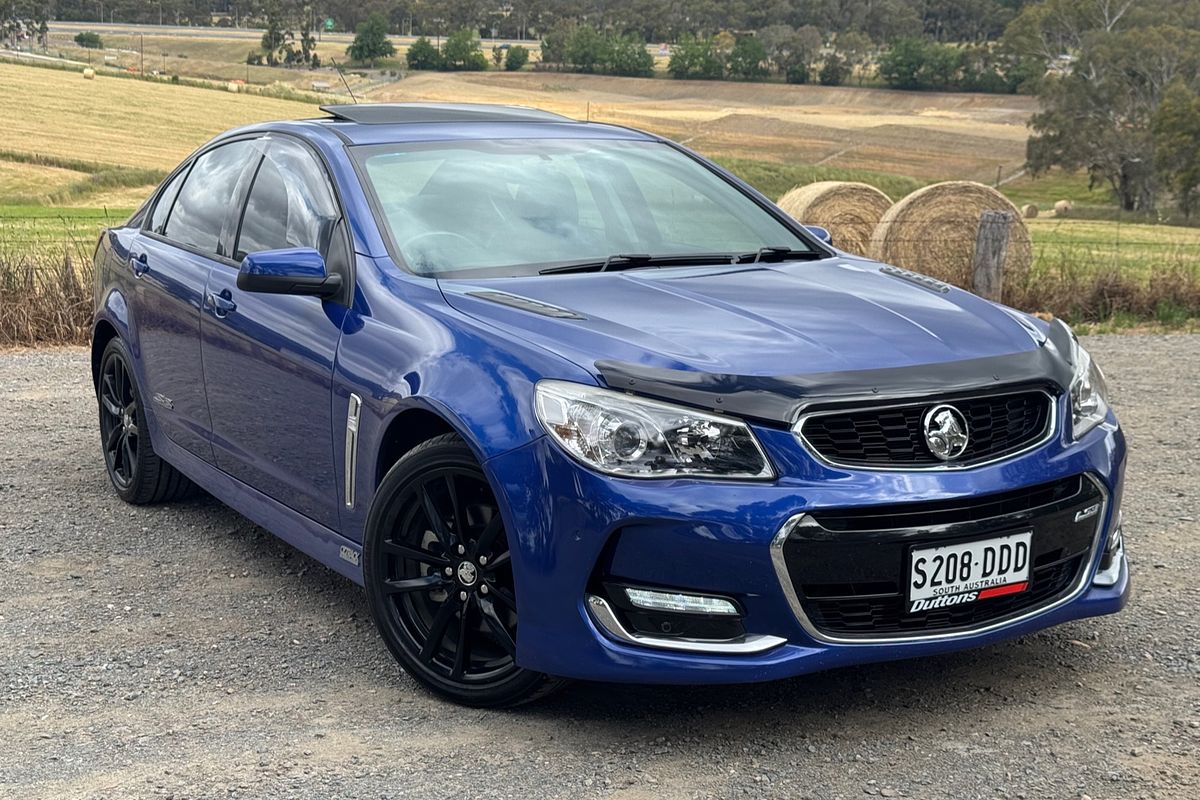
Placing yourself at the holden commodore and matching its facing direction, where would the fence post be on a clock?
The fence post is roughly at 8 o'clock from the holden commodore.

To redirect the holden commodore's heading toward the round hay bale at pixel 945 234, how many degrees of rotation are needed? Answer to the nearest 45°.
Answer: approximately 135° to its left

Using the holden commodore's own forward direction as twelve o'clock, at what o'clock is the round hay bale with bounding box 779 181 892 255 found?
The round hay bale is roughly at 8 o'clock from the holden commodore.

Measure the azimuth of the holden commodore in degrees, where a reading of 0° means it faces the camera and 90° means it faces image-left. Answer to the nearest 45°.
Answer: approximately 315°
